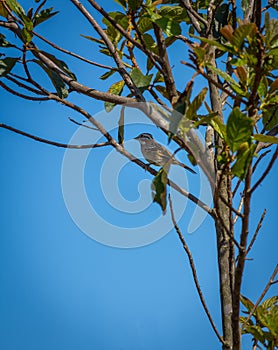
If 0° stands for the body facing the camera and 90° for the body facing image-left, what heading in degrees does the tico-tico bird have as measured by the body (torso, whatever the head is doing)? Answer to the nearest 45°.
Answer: approximately 90°
